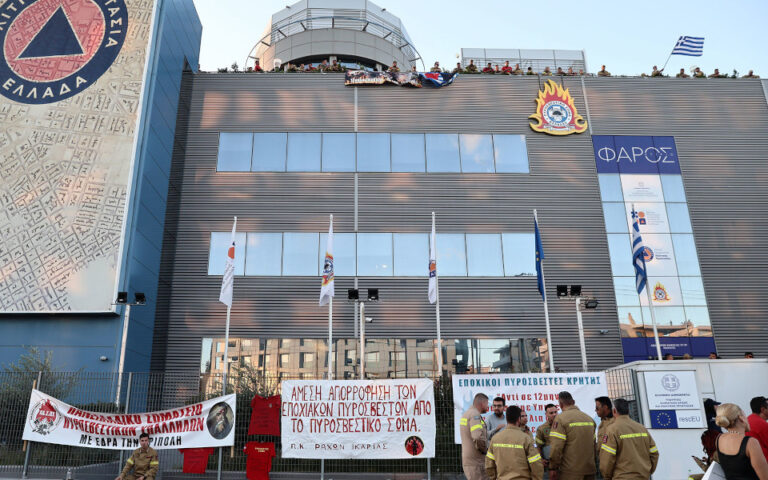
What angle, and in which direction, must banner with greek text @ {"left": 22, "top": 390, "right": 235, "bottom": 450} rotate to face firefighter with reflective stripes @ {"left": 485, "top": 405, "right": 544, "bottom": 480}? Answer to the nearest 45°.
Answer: approximately 45° to its left

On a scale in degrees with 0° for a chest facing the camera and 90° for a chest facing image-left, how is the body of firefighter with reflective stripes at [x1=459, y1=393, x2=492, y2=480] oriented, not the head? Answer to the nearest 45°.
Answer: approximately 270°

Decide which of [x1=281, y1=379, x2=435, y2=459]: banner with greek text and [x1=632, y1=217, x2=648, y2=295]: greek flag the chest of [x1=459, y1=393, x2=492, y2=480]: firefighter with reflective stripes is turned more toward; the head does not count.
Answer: the greek flag

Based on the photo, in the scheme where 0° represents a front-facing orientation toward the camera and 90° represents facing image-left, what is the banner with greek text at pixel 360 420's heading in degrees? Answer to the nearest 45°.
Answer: approximately 0°

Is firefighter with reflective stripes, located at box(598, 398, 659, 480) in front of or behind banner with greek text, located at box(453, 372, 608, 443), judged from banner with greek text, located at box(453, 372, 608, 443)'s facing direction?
in front

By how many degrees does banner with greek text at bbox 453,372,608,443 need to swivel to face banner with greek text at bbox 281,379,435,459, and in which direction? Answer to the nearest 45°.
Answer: approximately 90° to its right

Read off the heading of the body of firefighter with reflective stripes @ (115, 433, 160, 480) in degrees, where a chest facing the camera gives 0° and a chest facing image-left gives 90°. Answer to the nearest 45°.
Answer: approximately 0°

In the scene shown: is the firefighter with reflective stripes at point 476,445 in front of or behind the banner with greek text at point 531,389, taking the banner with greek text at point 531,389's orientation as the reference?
in front

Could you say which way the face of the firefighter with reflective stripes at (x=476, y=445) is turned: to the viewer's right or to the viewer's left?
to the viewer's right

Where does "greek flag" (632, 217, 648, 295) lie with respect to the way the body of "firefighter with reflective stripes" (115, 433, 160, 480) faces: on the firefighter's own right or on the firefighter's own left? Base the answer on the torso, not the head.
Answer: on the firefighter's own left

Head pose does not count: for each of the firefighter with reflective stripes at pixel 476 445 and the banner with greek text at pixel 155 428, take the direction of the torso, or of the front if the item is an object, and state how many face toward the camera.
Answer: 1

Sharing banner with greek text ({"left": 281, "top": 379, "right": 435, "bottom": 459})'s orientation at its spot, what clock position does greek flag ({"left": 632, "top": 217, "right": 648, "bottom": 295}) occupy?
The greek flag is roughly at 8 o'clock from the banner with greek text.
